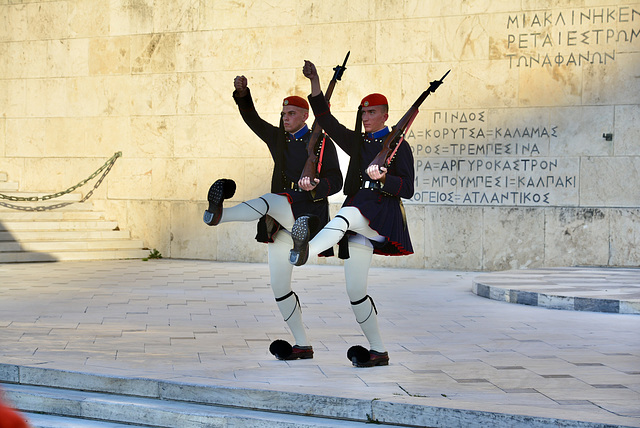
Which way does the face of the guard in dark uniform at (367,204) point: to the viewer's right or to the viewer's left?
to the viewer's left

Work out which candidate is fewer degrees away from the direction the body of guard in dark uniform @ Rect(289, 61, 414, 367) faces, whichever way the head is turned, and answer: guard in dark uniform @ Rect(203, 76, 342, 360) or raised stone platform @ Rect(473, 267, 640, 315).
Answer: the guard in dark uniform

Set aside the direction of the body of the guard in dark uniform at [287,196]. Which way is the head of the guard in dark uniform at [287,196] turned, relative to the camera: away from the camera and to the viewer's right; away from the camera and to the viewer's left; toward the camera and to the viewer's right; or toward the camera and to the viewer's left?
toward the camera and to the viewer's left

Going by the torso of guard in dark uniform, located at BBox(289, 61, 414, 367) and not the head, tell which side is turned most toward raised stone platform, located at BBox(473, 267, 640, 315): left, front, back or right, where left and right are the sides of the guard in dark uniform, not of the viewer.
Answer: back

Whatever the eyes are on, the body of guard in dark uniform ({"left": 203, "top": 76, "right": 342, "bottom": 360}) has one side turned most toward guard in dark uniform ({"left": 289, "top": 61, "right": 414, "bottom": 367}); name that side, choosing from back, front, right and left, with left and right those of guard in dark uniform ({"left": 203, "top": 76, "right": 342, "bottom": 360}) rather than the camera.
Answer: left

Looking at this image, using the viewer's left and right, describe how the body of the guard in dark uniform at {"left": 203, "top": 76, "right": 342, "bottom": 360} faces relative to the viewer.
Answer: facing the viewer and to the left of the viewer

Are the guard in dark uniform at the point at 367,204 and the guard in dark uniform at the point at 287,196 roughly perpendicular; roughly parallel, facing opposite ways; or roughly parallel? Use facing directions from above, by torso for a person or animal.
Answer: roughly parallel

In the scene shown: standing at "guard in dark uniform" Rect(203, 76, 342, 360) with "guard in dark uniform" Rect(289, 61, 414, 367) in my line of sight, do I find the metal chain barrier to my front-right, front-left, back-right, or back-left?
back-left

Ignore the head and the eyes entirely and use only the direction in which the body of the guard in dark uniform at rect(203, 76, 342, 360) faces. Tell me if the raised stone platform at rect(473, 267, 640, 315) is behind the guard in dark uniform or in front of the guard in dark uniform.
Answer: behind

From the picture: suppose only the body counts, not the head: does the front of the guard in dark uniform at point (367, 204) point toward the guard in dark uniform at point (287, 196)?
no

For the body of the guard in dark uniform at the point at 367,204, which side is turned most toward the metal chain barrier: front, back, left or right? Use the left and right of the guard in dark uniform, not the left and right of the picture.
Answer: right

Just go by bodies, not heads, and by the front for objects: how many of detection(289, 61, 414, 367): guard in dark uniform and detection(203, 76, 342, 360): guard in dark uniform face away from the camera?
0

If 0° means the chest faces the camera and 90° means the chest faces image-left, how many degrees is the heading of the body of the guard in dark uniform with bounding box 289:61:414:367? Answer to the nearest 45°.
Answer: approximately 45°
